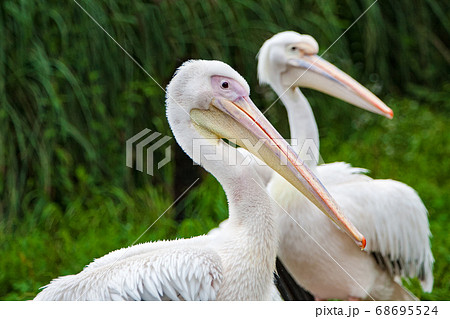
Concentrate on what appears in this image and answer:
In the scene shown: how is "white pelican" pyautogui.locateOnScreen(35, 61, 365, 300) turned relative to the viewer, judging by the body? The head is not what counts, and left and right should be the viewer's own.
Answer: facing to the right of the viewer

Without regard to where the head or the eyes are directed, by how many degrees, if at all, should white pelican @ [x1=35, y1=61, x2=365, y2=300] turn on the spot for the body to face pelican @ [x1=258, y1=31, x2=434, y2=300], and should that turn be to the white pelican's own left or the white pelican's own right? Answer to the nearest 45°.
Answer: approximately 45° to the white pelican's own left
